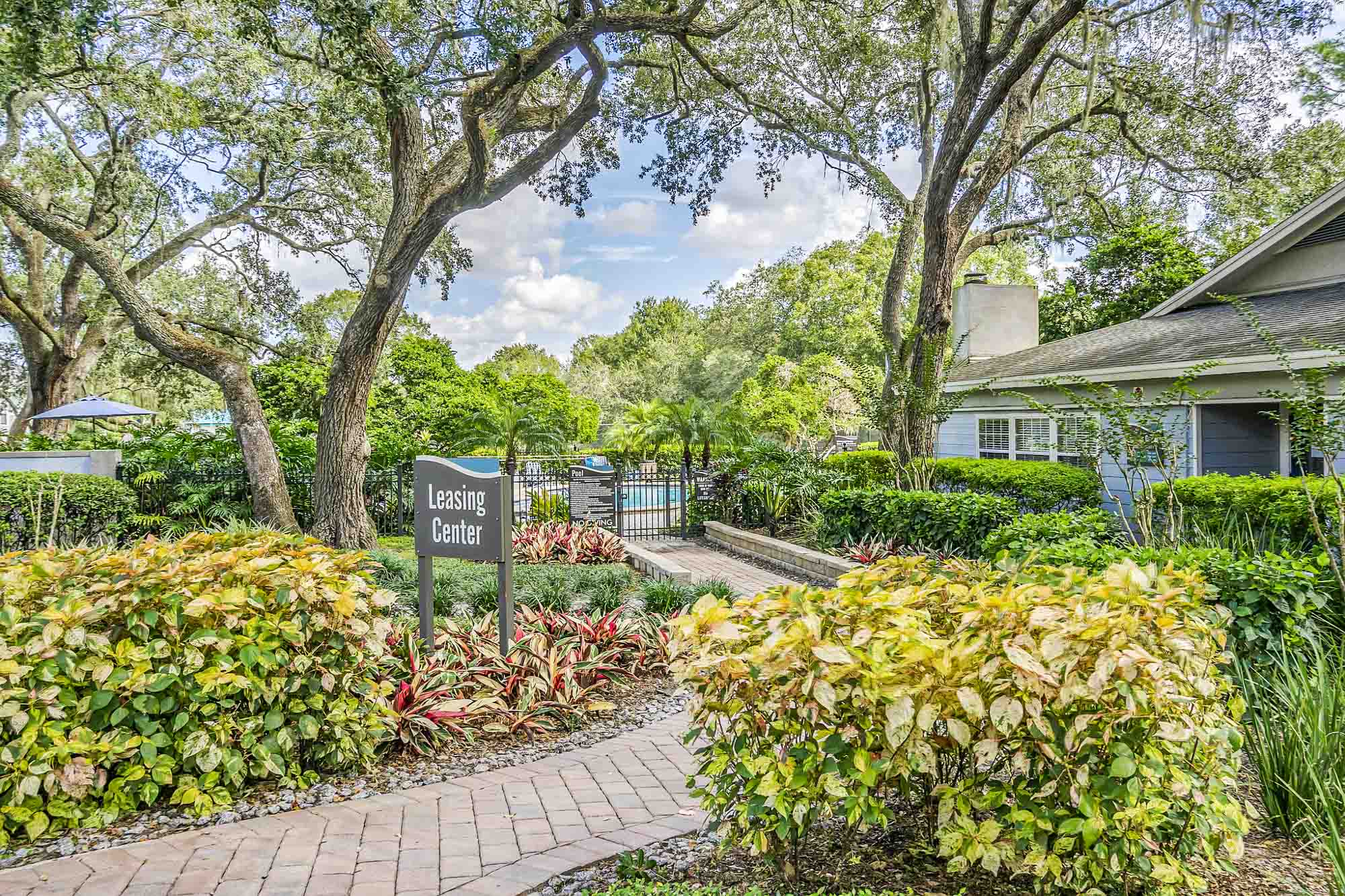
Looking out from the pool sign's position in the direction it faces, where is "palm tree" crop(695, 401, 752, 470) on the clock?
The palm tree is roughly at 7 o'clock from the pool sign.

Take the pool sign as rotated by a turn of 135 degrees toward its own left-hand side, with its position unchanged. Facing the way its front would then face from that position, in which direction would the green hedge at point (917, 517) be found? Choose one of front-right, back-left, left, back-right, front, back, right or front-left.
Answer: right

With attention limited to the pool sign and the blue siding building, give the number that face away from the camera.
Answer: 0

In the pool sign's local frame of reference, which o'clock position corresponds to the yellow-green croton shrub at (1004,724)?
The yellow-green croton shrub is roughly at 12 o'clock from the pool sign.

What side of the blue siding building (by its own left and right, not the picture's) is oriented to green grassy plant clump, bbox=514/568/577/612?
front

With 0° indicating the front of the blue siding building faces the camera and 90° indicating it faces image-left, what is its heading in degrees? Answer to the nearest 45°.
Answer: approximately 45°

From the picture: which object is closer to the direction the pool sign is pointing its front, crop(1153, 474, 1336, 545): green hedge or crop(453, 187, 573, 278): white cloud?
the green hedge

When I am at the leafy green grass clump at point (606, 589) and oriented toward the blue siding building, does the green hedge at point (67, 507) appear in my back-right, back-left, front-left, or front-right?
back-left

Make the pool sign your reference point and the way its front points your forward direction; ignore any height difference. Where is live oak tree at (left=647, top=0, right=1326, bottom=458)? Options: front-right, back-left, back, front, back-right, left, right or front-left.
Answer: left

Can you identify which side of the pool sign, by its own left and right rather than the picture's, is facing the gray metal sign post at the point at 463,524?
front

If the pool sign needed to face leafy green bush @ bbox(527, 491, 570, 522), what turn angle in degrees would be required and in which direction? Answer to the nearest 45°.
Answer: approximately 135° to its right

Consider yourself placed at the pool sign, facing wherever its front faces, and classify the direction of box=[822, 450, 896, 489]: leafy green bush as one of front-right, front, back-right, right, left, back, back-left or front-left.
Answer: left

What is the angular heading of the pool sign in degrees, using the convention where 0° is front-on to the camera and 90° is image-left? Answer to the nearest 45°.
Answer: approximately 0°

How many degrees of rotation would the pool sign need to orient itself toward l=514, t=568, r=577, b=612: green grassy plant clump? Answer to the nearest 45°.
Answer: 0° — it already faces it

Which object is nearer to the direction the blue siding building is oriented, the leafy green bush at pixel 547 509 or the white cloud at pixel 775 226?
the leafy green bush
